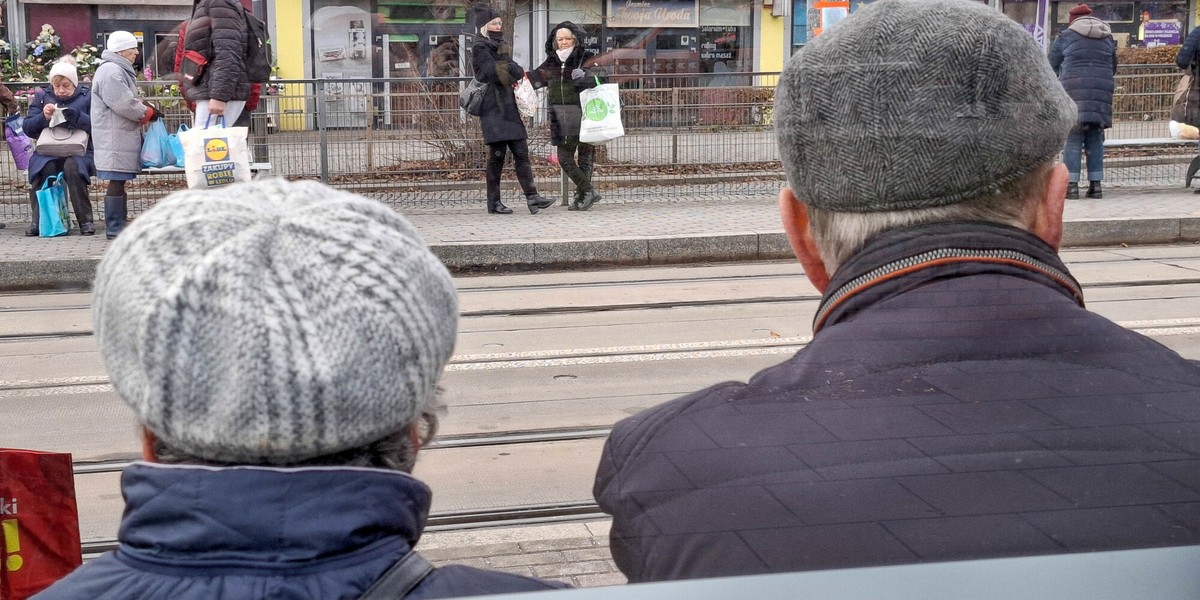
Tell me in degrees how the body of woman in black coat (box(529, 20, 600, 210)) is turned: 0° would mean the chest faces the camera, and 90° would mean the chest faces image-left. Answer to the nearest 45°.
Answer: approximately 0°

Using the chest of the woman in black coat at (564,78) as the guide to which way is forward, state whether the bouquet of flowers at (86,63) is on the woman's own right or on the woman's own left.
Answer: on the woman's own right

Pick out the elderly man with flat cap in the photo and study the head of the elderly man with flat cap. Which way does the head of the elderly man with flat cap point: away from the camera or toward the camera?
away from the camera

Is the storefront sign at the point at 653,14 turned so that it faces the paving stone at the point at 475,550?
yes

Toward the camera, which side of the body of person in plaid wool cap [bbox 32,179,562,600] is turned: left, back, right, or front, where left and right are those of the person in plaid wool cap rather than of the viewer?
back

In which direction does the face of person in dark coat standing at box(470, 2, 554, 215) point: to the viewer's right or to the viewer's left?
to the viewer's right

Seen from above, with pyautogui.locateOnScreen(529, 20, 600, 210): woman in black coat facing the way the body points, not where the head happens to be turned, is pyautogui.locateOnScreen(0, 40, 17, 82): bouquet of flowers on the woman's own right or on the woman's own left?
on the woman's own right

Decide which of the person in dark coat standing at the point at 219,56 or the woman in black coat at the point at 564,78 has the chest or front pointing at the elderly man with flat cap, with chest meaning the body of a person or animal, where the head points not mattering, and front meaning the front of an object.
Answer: the woman in black coat

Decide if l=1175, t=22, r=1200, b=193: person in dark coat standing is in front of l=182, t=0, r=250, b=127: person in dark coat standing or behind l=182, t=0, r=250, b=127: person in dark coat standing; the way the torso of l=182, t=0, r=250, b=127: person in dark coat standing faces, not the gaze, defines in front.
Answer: behind

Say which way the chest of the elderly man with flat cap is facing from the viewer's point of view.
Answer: away from the camera

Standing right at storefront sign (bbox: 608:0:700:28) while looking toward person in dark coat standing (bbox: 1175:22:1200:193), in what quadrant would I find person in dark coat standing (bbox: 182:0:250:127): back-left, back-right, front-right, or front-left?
back-right

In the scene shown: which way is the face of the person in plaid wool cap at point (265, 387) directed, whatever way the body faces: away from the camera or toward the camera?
away from the camera
